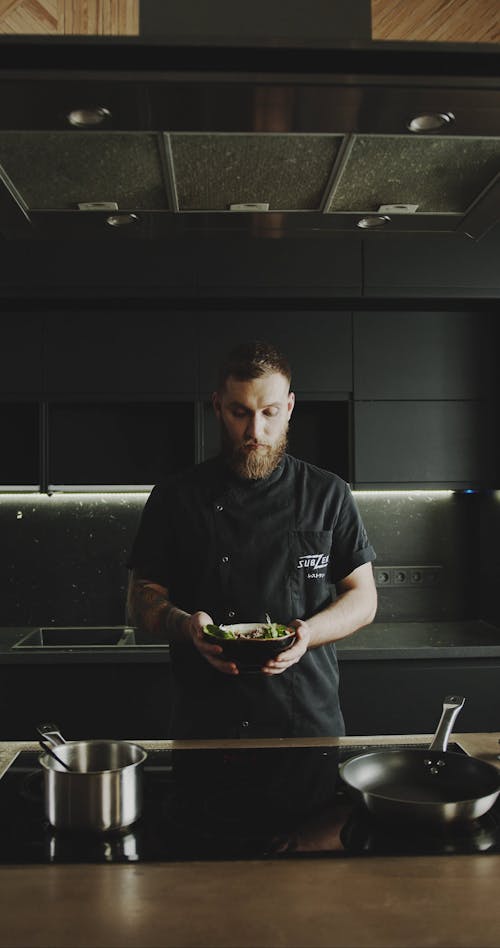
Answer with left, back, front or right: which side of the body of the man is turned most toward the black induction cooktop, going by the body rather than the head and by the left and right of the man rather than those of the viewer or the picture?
front

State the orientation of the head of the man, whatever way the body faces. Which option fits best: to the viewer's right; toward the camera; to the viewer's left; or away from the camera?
toward the camera

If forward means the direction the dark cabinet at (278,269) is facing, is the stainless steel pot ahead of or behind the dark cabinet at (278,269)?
ahead

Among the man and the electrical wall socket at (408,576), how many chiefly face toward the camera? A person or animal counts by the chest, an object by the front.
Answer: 2

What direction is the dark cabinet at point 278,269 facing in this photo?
toward the camera

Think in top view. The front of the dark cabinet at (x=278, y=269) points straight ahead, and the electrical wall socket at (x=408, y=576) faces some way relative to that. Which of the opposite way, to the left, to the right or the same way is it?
the same way

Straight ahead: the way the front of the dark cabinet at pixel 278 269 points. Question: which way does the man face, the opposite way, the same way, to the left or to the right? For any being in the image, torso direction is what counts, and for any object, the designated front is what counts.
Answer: the same way

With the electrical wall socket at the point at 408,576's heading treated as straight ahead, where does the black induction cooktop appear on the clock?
The black induction cooktop is roughly at 12 o'clock from the electrical wall socket.

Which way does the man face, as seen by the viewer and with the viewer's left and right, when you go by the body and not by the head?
facing the viewer

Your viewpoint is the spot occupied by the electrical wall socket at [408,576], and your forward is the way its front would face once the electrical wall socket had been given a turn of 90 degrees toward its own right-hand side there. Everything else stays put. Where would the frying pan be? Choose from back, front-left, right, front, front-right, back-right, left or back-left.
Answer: left

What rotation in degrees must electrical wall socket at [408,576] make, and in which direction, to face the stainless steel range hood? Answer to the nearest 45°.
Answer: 0° — it already faces it

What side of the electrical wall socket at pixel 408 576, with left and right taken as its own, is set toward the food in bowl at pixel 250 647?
front

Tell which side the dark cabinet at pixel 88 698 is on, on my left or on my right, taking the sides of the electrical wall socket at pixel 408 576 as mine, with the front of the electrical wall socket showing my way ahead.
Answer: on my right

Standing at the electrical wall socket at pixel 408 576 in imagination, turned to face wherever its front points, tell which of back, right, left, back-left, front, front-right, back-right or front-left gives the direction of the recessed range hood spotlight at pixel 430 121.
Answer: front

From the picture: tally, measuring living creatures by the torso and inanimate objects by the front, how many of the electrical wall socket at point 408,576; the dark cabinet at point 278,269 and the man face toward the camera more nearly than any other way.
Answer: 3

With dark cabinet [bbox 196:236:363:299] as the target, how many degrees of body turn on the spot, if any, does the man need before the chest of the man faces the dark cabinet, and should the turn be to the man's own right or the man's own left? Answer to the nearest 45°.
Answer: approximately 180°

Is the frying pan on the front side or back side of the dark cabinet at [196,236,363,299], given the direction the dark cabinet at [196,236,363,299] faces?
on the front side

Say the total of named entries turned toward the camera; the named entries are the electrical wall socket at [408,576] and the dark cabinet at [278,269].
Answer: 2
